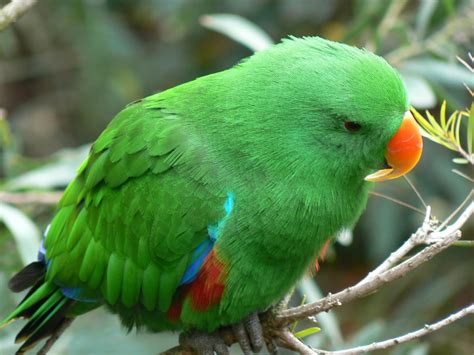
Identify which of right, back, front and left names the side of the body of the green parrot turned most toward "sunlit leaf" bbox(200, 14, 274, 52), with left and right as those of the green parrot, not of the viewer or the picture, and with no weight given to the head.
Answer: left

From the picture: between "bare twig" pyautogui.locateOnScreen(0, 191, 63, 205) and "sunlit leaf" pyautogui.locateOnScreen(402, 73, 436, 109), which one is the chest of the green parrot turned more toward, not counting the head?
the sunlit leaf

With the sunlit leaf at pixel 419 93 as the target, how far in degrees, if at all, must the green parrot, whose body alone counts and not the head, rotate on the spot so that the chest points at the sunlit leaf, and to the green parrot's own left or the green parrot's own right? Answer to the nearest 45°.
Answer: approximately 45° to the green parrot's own left

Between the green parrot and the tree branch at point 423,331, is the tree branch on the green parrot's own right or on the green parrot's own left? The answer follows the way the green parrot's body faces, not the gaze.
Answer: on the green parrot's own right

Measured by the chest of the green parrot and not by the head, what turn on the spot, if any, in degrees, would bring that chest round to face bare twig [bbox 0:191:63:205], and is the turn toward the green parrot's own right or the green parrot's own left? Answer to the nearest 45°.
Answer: approximately 135° to the green parrot's own left

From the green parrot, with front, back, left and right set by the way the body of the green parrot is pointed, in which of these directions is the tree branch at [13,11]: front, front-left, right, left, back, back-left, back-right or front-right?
back

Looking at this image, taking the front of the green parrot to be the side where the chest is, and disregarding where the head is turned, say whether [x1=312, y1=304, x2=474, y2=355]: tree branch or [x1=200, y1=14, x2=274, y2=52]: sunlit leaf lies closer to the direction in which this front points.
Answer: the tree branch

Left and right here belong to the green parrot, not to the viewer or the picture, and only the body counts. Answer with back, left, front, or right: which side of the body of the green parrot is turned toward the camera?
right
